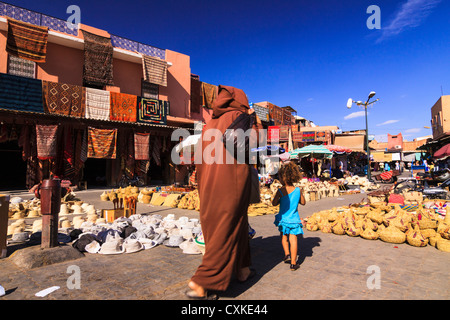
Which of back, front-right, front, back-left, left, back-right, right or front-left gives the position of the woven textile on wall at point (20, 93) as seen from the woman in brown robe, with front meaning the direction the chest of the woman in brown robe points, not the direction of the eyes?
left

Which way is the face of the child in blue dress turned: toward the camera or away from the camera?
away from the camera

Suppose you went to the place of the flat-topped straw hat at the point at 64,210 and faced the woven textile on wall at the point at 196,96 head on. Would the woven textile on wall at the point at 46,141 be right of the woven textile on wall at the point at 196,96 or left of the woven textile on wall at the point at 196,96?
left

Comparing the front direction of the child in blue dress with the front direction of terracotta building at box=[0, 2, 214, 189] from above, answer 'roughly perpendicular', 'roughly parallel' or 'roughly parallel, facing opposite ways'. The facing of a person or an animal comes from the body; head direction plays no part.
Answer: roughly perpendicular

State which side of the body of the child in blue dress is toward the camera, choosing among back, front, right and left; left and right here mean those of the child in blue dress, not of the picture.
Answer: back

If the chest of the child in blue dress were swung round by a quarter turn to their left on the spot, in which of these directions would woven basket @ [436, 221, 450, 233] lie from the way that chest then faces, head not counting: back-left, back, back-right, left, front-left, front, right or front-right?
back-right

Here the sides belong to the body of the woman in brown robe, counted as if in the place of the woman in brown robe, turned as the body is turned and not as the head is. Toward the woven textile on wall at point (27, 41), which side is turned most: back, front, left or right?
left

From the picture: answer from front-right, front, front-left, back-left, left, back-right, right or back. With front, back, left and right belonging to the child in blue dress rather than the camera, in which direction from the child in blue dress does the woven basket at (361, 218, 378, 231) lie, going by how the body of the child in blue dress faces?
front-right

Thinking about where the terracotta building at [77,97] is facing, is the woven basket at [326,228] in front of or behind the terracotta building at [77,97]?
in front

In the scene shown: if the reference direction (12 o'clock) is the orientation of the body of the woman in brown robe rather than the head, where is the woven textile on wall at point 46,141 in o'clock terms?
The woven textile on wall is roughly at 9 o'clock from the woman in brown robe.

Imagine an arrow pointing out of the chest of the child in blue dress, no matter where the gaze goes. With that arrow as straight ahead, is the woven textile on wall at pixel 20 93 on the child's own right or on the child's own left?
on the child's own left

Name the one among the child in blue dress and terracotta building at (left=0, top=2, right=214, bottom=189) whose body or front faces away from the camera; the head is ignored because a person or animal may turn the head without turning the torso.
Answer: the child in blue dress

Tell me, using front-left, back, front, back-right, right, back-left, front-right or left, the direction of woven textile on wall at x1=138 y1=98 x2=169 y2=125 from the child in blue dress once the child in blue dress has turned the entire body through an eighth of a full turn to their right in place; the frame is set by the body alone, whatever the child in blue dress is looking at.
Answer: left

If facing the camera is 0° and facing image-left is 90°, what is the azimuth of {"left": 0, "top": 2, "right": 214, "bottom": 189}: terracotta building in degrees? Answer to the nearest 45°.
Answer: approximately 315°

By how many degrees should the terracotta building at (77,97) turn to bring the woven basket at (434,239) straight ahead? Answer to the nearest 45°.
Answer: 0° — it already faces it

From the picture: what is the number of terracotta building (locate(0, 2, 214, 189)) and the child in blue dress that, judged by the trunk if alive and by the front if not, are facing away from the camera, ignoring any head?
1
